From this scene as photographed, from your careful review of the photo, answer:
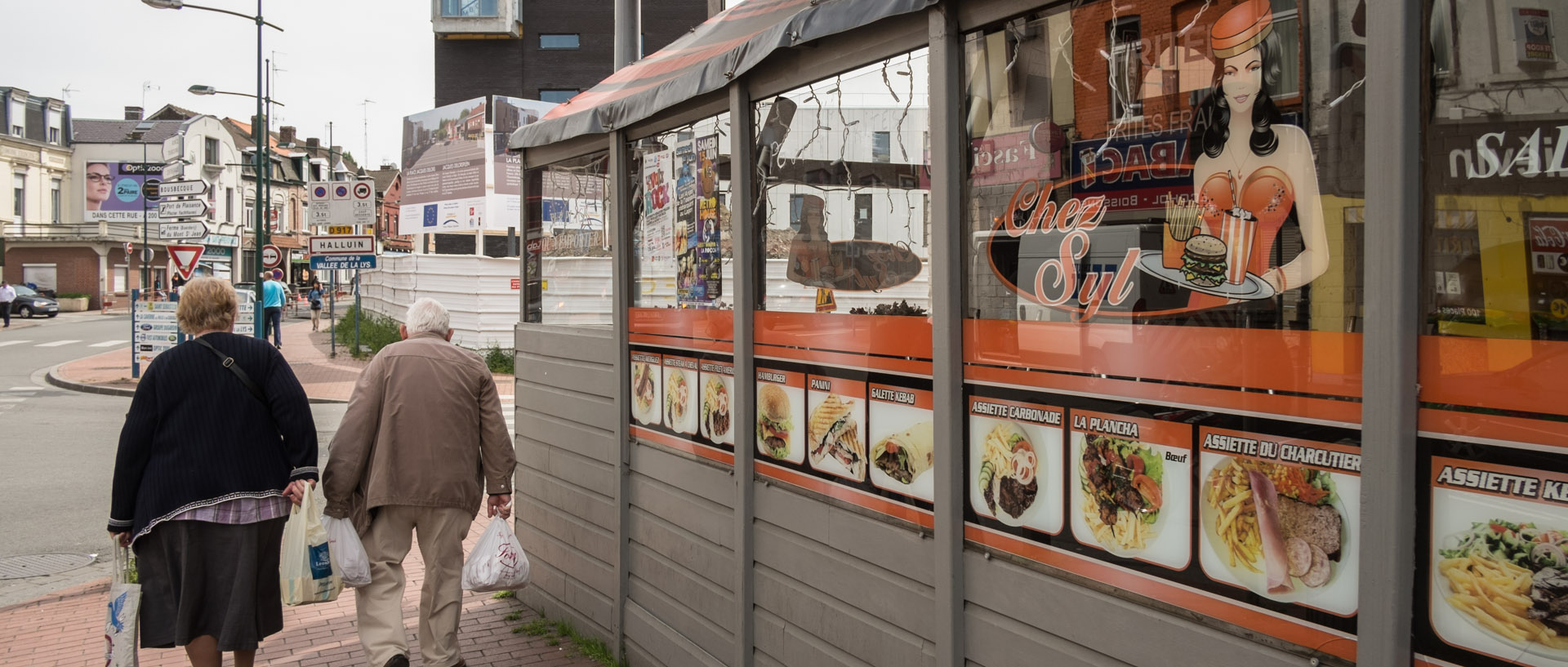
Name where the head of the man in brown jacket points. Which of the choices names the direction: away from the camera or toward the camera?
away from the camera

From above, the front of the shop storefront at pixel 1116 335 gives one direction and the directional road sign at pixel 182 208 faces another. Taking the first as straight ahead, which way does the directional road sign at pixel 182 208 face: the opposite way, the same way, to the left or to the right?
to the left

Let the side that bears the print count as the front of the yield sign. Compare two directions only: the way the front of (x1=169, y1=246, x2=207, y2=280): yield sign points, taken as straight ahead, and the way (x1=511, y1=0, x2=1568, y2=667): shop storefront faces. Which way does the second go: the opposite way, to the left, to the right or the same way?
to the right

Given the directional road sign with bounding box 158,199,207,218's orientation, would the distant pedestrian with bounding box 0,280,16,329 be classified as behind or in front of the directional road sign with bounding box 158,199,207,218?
behind

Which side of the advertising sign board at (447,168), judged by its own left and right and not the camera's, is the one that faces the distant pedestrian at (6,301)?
right

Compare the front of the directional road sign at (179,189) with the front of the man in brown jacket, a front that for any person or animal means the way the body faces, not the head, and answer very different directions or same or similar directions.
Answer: very different directions

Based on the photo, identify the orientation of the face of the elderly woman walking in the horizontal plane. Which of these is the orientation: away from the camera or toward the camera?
away from the camera

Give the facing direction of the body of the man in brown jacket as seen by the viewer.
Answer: away from the camera

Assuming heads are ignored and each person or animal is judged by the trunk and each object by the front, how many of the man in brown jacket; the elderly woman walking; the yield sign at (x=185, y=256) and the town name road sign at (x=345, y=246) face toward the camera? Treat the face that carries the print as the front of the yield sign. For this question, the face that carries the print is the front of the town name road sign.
2

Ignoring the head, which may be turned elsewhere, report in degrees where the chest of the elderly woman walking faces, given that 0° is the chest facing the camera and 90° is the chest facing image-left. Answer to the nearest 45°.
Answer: approximately 180°

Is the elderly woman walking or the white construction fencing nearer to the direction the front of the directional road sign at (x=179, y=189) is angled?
the elderly woman walking
